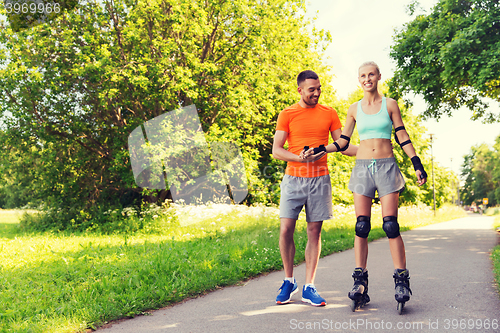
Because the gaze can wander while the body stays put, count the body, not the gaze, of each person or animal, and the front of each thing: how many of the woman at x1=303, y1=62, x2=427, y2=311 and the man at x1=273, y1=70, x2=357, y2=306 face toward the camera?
2

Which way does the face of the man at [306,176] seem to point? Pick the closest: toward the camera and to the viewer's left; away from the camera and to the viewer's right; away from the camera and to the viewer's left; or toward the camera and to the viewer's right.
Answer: toward the camera and to the viewer's right

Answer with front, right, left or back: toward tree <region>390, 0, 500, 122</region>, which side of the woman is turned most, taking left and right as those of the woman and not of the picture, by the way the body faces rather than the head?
back

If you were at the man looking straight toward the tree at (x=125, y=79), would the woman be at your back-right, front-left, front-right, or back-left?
back-right

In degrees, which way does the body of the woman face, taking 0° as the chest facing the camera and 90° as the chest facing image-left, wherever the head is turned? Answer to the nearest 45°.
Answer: approximately 0°
